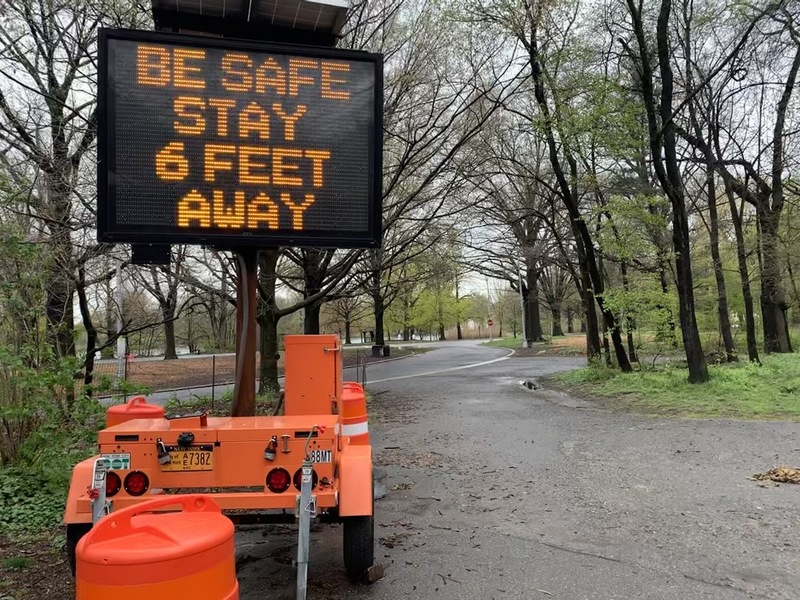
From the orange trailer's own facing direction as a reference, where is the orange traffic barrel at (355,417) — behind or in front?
in front

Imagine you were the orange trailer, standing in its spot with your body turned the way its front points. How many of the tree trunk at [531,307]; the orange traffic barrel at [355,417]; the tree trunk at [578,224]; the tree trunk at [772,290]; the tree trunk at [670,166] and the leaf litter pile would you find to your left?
0

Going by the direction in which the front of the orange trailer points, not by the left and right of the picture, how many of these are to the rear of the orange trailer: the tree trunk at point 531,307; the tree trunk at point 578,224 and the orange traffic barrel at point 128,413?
0

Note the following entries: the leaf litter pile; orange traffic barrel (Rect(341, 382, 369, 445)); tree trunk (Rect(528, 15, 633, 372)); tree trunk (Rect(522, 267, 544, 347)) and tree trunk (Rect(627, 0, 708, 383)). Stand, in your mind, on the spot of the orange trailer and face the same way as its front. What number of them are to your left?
0

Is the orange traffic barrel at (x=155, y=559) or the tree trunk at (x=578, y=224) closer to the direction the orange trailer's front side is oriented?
the tree trunk

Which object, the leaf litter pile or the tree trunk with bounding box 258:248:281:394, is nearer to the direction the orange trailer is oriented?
the tree trunk

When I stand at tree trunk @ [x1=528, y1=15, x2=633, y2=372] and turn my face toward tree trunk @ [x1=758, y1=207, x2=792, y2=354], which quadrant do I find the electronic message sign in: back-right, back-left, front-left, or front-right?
back-right

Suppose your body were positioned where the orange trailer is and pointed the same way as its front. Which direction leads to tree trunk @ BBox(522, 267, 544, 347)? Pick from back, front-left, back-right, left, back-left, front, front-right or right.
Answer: front-right

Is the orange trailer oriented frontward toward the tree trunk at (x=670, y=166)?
no

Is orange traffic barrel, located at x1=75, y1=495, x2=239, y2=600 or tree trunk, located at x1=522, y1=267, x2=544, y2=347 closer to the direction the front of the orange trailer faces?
the tree trunk

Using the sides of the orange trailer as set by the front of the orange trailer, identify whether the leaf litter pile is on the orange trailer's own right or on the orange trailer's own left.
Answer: on the orange trailer's own right

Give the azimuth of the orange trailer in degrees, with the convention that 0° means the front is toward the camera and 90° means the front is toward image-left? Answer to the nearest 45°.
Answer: approximately 180°

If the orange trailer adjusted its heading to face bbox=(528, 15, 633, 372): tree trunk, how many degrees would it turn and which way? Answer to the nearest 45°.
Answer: approximately 45° to its right

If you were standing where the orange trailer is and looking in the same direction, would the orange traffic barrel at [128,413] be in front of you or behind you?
in front

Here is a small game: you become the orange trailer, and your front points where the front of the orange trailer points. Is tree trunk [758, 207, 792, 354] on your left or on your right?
on your right

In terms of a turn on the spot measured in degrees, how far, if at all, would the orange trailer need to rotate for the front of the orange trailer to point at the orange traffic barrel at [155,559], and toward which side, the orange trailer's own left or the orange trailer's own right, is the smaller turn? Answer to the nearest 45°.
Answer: approximately 180°

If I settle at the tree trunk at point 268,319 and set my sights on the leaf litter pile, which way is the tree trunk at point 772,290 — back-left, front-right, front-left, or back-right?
front-left
